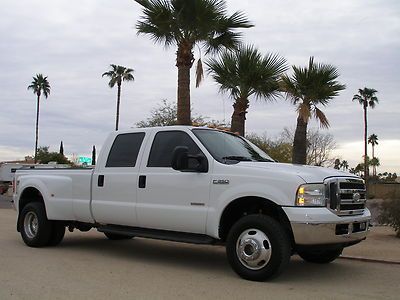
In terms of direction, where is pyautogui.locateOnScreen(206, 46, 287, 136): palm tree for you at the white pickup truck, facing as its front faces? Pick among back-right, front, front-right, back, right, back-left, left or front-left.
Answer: back-left

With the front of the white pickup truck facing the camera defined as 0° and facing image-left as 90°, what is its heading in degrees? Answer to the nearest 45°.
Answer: approximately 315°

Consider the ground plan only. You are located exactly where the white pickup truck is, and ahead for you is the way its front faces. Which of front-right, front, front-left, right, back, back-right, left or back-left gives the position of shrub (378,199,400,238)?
left

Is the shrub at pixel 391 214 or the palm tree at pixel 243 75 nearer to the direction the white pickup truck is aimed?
the shrub

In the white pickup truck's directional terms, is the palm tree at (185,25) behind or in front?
behind

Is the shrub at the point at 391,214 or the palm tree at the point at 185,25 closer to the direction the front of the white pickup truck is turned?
the shrub

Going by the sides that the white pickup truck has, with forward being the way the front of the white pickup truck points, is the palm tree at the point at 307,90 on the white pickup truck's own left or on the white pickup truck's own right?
on the white pickup truck's own left
